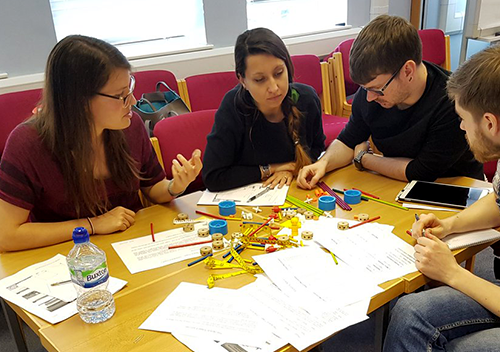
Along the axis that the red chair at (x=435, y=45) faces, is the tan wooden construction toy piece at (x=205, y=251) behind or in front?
in front

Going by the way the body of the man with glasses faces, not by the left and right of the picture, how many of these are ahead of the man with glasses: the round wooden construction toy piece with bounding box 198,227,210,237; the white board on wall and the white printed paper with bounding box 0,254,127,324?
2

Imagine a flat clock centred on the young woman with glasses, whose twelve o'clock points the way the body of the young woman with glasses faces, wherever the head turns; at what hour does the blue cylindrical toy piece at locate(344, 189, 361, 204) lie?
The blue cylindrical toy piece is roughly at 11 o'clock from the young woman with glasses.

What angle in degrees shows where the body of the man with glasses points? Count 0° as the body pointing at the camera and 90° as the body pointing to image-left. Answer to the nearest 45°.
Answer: approximately 45°

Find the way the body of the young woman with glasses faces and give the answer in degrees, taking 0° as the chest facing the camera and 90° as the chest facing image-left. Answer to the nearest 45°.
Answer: approximately 315°

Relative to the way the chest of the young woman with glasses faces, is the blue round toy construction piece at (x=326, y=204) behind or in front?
in front

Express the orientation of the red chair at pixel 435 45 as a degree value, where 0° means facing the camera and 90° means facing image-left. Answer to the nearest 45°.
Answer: approximately 45°

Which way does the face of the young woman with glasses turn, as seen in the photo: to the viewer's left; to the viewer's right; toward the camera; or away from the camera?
to the viewer's right
